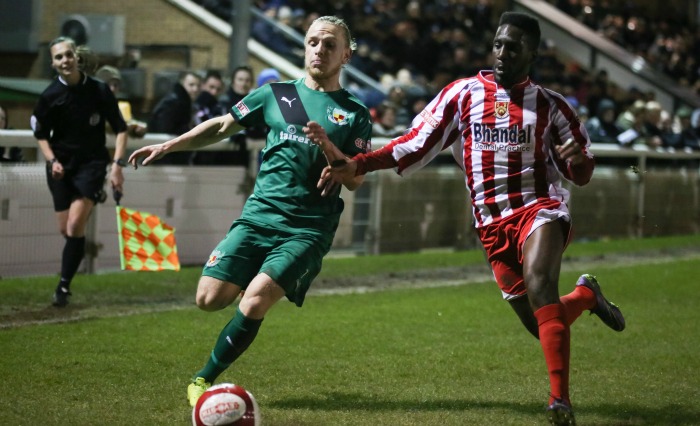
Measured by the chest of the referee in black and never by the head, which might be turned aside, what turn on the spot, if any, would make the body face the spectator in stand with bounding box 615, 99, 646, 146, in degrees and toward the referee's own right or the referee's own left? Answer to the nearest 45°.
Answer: approximately 135° to the referee's own left

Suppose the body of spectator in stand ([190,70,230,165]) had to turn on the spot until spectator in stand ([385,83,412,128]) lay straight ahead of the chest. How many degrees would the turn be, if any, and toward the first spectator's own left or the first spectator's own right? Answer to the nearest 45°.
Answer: approximately 90° to the first spectator's own left

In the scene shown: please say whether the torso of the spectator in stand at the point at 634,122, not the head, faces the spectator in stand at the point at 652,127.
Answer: no

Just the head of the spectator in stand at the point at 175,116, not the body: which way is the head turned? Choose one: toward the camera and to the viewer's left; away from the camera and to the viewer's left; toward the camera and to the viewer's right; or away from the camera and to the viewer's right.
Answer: toward the camera and to the viewer's right

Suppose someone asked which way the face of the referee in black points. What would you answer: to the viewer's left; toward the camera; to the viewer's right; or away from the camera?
toward the camera

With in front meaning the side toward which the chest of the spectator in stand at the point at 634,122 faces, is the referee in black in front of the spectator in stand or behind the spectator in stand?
in front

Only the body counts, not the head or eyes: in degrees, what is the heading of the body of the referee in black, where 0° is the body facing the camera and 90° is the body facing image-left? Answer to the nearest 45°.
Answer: approximately 0°

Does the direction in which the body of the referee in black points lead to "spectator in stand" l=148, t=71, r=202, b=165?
no

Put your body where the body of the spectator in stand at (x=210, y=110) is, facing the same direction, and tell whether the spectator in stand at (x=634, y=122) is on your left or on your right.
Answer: on your left

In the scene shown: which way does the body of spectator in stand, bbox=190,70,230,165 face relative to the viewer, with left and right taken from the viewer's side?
facing the viewer and to the right of the viewer

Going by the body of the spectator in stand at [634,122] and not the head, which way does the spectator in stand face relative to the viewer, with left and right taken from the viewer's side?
facing the viewer and to the left of the viewer

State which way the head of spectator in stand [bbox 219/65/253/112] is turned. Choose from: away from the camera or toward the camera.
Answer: toward the camera

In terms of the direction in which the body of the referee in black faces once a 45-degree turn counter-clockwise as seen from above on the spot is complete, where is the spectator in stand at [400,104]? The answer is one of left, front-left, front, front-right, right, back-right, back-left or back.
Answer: left
